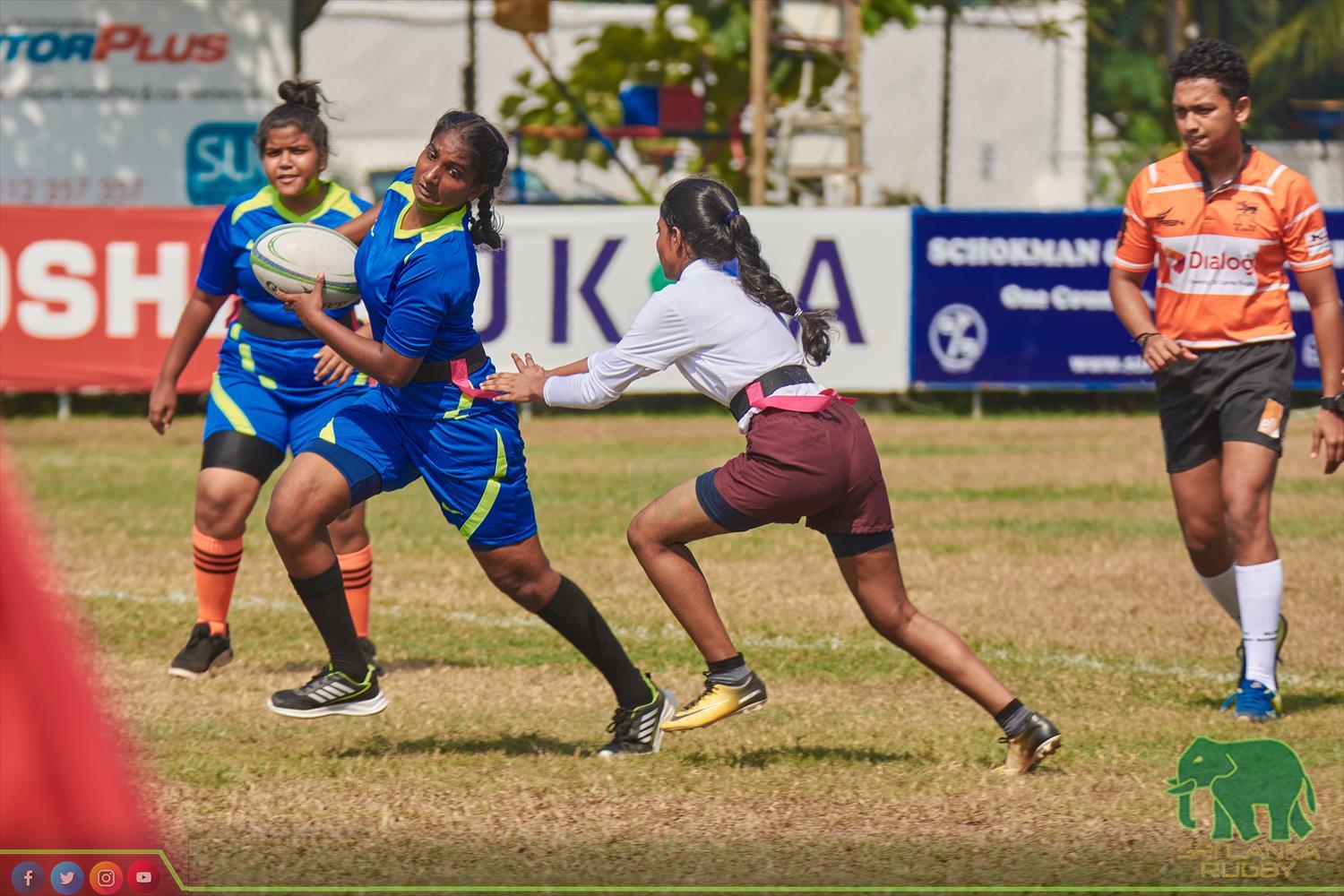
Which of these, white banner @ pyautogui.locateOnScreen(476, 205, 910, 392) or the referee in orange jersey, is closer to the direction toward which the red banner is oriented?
the referee in orange jersey

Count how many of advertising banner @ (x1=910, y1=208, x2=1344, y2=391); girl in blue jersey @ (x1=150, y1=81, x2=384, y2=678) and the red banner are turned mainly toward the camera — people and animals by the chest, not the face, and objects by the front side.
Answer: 3

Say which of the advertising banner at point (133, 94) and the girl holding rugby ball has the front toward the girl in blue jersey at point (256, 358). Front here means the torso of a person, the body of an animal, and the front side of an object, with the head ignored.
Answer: the advertising banner

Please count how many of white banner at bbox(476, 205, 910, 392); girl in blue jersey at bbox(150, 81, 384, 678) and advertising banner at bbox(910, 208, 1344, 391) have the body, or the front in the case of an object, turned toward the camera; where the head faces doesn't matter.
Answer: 3

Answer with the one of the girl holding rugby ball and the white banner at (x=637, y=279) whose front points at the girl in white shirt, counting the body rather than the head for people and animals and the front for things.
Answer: the white banner

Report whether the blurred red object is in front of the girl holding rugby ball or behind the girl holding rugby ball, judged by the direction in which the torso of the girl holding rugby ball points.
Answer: in front

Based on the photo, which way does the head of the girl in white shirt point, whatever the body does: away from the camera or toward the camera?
away from the camera

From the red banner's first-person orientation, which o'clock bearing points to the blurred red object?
The blurred red object is roughly at 12 o'clock from the red banner.
